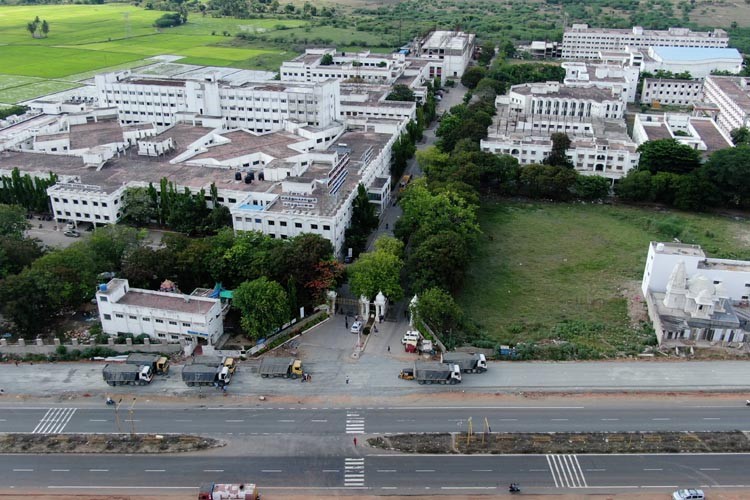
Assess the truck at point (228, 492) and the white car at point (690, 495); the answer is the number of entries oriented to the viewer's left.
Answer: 2

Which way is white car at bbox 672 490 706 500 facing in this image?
to the viewer's left

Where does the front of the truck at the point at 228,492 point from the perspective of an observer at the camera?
facing to the left of the viewer

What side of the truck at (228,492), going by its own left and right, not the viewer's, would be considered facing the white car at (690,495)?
back

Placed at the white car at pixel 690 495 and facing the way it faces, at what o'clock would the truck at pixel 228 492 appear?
The truck is roughly at 11 o'clock from the white car.
